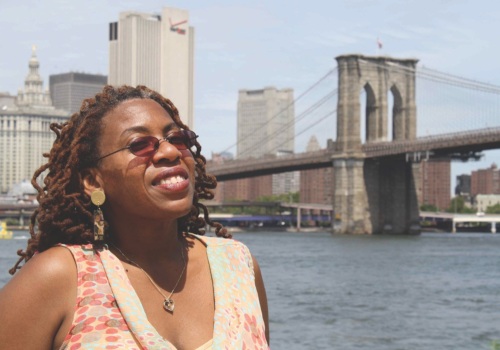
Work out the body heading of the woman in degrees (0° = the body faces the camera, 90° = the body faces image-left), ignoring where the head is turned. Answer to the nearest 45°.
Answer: approximately 315°

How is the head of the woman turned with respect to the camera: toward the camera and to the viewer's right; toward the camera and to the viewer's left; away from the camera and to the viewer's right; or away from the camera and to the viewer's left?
toward the camera and to the viewer's right
